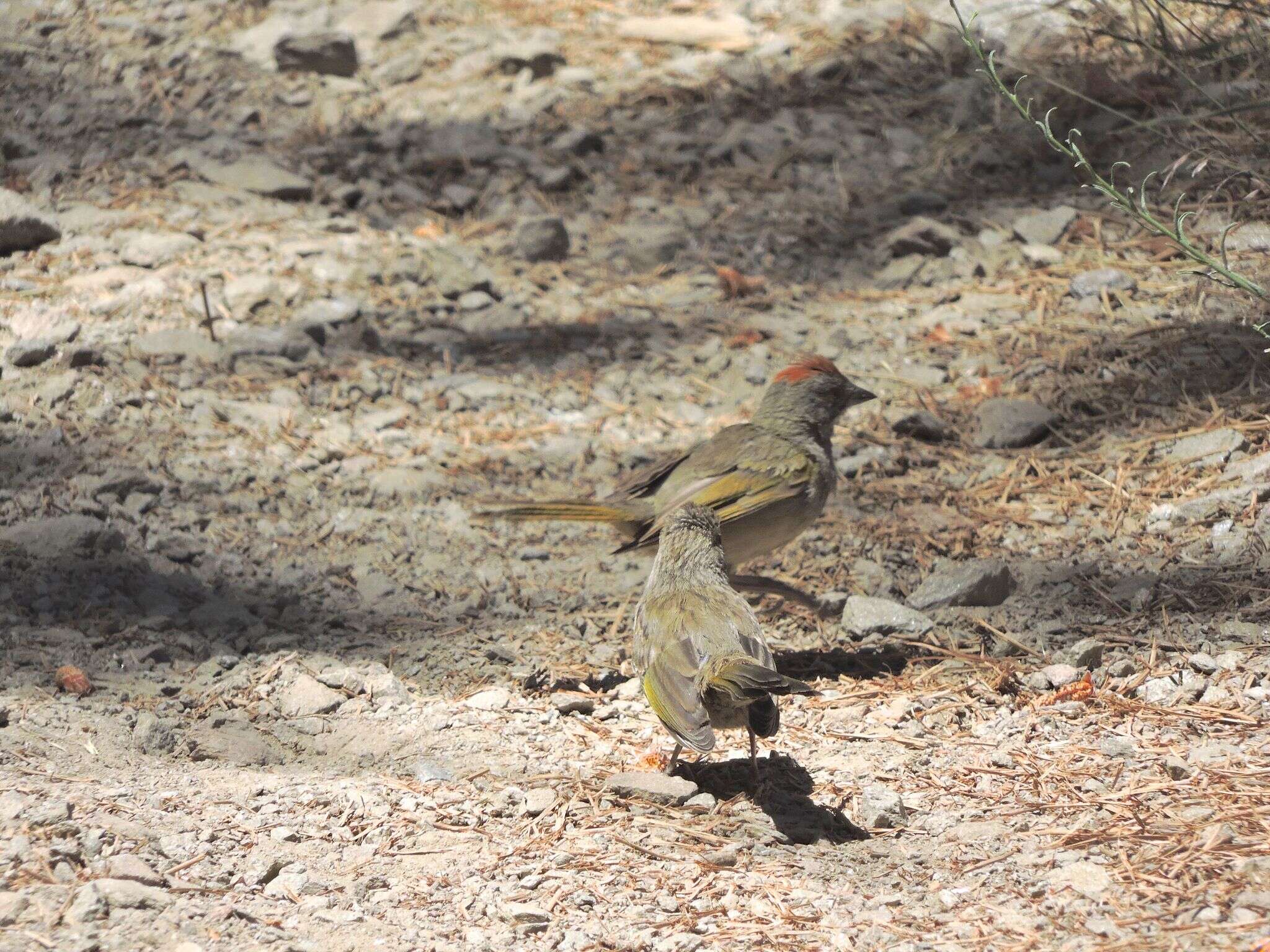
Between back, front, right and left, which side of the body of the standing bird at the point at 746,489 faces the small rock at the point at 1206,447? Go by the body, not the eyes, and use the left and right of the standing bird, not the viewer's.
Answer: front

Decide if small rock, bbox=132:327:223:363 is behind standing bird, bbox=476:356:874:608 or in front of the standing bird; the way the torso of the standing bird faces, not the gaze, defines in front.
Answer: behind

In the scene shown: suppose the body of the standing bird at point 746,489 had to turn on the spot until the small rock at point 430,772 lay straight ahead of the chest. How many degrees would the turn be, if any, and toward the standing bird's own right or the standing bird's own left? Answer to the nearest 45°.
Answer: approximately 135° to the standing bird's own right

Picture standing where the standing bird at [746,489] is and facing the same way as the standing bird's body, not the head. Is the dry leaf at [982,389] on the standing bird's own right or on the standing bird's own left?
on the standing bird's own left

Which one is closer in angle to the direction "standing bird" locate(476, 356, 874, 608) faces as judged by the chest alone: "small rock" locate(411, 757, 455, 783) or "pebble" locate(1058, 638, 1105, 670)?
the pebble

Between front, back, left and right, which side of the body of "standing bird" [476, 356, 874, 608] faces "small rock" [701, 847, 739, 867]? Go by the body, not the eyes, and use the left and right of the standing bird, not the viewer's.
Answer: right

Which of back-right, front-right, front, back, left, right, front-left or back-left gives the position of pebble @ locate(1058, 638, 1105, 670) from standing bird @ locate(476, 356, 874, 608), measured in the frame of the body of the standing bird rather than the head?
front-right

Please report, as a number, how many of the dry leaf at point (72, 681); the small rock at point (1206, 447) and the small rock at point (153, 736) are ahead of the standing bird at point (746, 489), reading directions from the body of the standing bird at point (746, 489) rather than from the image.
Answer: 1

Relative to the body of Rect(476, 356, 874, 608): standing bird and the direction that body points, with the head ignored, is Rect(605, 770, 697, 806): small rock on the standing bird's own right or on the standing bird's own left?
on the standing bird's own right

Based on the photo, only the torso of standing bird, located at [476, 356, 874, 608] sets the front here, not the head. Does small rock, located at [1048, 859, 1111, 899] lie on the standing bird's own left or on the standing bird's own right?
on the standing bird's own right

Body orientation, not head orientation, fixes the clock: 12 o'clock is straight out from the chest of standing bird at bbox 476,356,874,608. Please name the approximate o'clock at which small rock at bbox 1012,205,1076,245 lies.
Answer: The small rock is roughly at 10 o'clock from the standing bird.

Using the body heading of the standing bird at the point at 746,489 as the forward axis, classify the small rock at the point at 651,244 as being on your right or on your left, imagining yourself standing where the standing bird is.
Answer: on your left

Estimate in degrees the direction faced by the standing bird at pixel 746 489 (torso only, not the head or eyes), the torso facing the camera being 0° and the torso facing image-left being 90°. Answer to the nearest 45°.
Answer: approximately 270°

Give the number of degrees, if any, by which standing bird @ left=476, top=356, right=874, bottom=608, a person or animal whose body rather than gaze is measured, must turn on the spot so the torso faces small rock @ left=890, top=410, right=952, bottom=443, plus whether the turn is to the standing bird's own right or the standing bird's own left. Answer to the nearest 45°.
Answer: approximately 45° to the standing bird's own left
